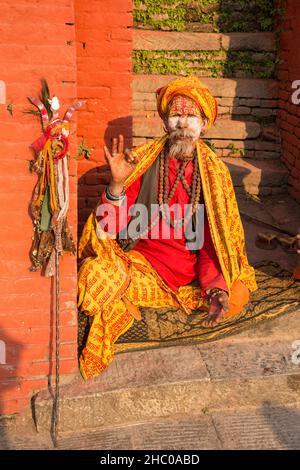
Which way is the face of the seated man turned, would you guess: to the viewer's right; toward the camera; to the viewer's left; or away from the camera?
toward the camera

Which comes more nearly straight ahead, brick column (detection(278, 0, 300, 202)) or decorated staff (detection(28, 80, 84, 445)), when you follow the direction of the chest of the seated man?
the decorated staff

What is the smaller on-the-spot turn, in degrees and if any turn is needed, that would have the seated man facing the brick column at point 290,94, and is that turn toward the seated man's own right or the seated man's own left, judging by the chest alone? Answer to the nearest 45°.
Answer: approximately 135° to the seated man's own left

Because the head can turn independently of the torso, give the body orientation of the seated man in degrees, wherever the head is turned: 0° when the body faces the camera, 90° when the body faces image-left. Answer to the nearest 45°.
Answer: approximately 0°

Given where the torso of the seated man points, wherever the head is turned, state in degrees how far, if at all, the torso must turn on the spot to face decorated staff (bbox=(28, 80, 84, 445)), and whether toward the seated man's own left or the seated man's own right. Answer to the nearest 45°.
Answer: approximately 45° to the seated man's own right
